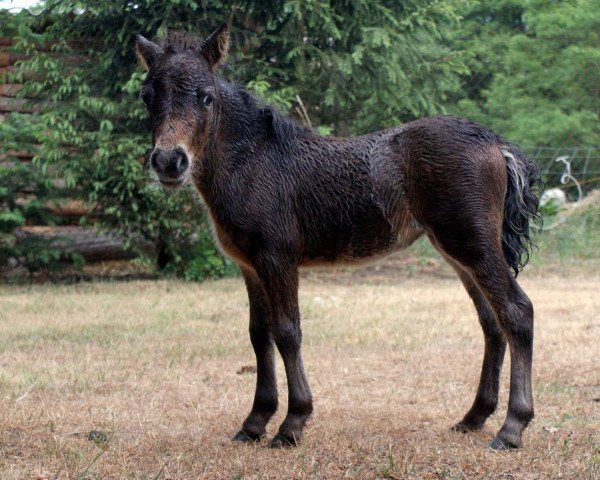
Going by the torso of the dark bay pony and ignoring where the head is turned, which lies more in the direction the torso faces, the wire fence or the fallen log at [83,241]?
the fallen log

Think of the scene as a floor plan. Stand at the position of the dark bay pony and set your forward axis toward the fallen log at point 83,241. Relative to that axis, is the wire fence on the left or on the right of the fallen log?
right

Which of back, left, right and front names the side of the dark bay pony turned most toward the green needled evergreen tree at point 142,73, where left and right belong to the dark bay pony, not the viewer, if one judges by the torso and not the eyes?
right

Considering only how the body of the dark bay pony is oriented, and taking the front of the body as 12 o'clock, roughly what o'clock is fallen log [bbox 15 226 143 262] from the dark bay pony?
The fallen log is roughly at 2 o'clock from the dark bay pony.

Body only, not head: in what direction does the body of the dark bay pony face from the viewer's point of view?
to the viewer's left

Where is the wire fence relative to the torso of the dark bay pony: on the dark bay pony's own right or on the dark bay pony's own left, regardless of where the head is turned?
on the dark bay pony's own right

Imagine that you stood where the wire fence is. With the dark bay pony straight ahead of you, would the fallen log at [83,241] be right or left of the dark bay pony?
right
